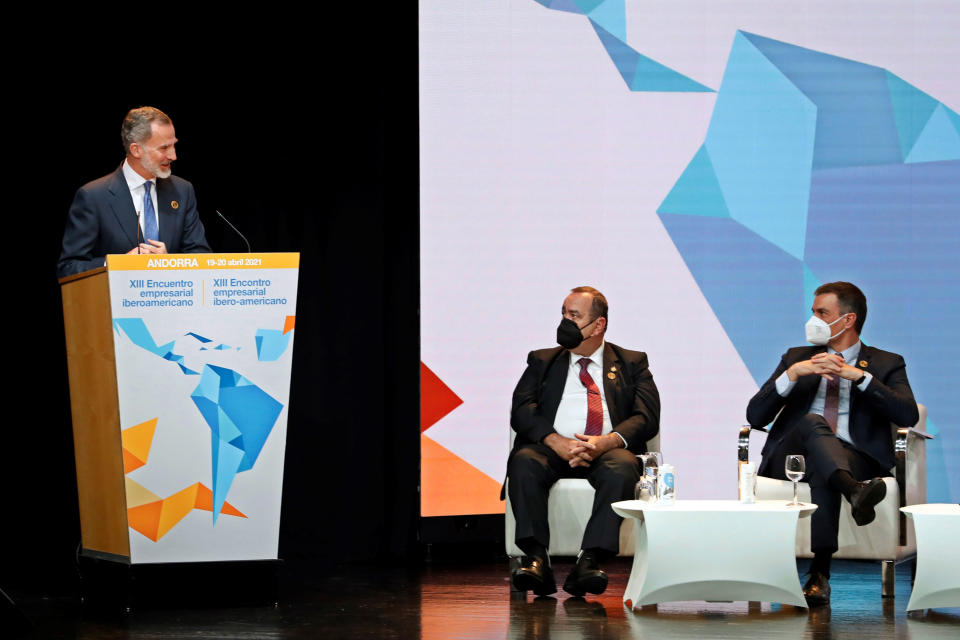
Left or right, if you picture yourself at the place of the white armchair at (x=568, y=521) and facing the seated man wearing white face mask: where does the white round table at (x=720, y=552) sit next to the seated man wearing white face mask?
right

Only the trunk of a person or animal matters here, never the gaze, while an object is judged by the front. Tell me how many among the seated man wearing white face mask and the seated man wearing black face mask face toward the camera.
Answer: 2

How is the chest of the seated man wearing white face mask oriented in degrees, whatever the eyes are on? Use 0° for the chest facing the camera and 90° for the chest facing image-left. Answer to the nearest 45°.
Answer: approximately 0°

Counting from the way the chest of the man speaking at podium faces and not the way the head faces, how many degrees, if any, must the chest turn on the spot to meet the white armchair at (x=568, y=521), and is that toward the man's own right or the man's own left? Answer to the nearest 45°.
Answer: approximately 45° to the man's own left

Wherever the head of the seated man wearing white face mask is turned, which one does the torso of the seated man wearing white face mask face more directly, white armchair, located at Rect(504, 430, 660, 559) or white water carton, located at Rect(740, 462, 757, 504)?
the white water carton

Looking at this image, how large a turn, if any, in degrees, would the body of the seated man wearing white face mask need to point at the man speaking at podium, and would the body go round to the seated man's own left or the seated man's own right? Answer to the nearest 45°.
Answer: approximately 45° to the seated man's own right

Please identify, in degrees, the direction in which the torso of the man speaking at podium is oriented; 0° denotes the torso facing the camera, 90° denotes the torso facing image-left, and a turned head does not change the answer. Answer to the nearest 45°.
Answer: approximately 315°

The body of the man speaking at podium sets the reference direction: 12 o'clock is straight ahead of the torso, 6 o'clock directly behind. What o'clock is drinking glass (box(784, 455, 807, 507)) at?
The drinking glass is roughly at 11 o'clock from the man speaking at podium.

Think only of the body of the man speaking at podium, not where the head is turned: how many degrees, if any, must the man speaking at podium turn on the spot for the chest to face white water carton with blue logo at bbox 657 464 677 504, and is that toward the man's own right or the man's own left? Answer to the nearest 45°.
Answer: approximately 45° to the man's own left

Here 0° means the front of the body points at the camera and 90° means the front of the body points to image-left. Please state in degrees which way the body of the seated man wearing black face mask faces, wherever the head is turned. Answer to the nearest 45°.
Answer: approximately 0°
